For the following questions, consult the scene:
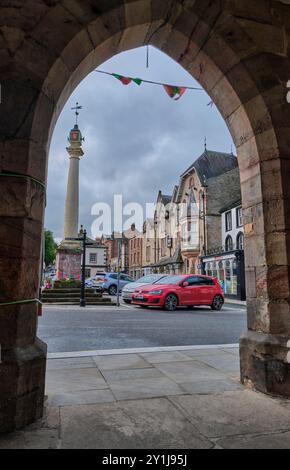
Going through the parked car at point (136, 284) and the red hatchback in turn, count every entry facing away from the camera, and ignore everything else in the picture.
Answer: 0

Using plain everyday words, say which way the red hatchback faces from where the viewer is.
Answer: facing the viewer and to the left of the viewer

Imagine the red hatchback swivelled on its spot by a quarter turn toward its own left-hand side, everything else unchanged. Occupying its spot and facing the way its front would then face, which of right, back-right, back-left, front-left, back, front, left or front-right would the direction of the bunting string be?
front-right

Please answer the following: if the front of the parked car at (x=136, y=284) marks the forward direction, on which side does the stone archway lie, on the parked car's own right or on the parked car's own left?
on the parked car's own left

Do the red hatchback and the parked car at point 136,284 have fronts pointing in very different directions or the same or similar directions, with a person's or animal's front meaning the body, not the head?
same or similar directions

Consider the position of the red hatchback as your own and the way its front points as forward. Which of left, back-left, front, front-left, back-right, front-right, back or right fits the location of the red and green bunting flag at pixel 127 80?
front-left

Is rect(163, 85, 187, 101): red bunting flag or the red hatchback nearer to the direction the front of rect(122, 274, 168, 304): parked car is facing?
the red bunting flag

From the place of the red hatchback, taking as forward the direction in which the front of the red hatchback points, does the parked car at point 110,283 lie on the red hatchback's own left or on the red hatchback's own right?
on the red hatchback's own right

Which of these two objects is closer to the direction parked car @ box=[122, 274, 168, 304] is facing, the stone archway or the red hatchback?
the stone archway

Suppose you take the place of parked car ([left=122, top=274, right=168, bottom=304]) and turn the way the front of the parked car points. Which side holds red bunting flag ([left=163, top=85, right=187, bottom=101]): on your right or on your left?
on your left

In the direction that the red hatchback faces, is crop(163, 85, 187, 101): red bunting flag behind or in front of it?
in front
